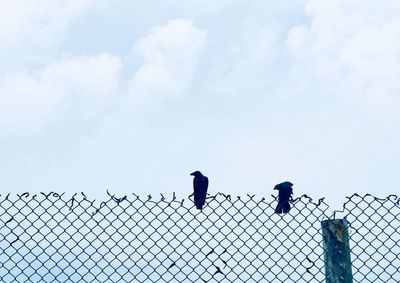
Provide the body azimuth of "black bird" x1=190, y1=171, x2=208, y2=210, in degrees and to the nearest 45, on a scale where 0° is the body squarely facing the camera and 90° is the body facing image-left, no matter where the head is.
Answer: approximately 135°
